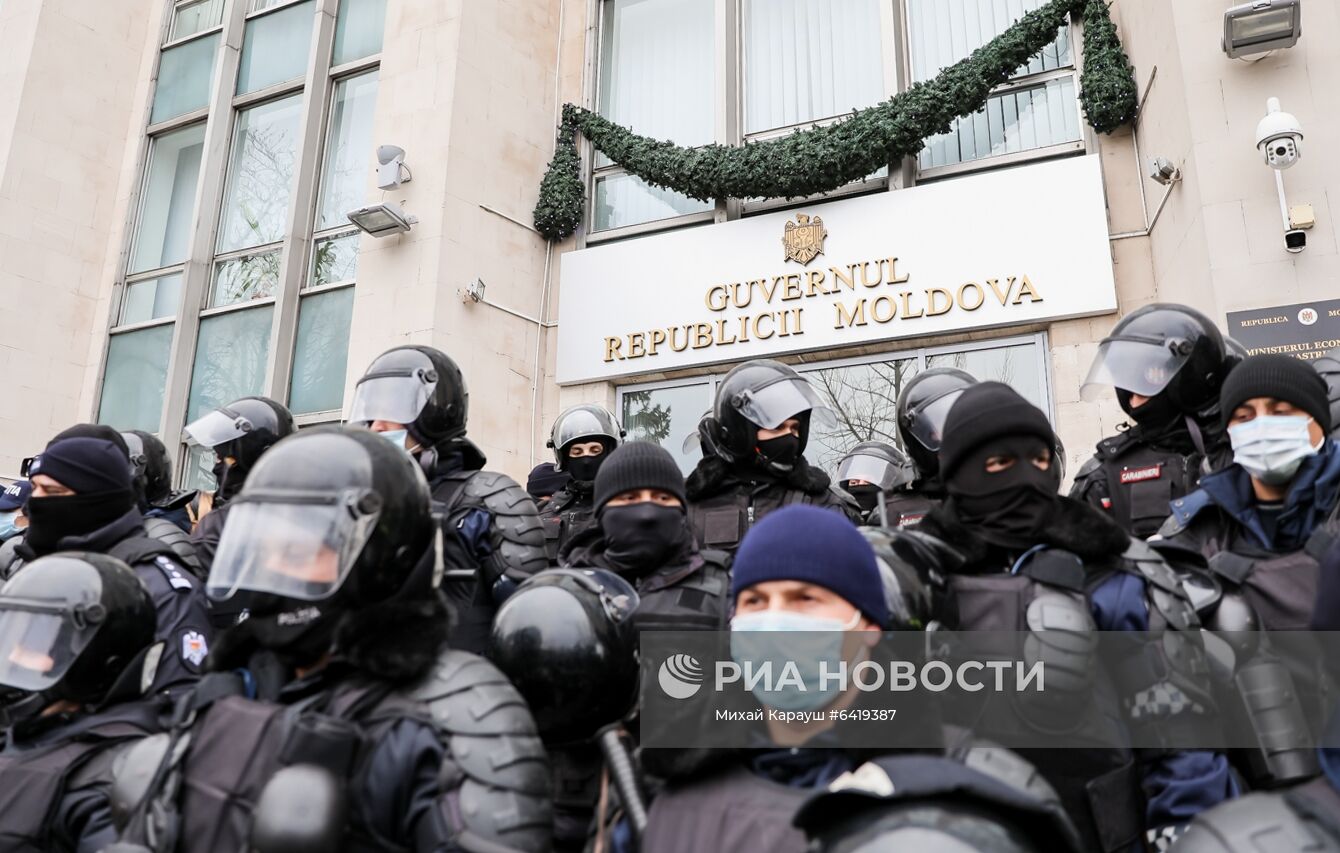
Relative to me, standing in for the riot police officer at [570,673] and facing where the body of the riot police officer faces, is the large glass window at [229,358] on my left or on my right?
on my left

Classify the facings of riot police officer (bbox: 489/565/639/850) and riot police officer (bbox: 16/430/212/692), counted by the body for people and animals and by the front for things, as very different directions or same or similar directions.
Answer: very different directions

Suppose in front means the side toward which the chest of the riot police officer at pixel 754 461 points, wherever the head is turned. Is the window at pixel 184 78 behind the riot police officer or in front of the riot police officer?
behind

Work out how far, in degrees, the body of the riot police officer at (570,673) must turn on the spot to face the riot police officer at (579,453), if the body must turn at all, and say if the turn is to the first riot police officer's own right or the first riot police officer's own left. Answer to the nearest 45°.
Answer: approximately 45° to the first riot police officer's own left

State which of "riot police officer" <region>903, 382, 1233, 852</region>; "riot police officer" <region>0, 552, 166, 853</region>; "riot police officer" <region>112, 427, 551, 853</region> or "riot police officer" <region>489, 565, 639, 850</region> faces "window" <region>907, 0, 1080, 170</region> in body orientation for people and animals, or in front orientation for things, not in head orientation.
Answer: "riot police officer" <region>489, 565, 639, 850</region>

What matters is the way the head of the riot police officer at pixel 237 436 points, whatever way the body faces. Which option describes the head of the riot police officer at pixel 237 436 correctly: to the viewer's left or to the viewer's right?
to the viewer's left
